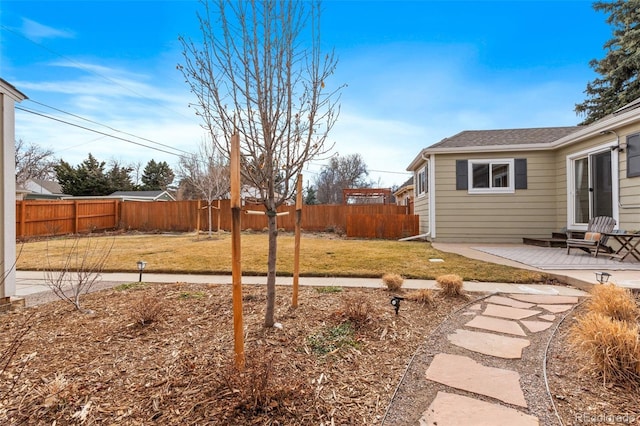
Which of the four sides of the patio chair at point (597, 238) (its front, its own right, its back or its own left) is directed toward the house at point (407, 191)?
right

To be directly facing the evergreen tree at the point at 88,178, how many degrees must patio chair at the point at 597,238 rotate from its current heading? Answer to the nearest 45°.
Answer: approximately 45° to its right

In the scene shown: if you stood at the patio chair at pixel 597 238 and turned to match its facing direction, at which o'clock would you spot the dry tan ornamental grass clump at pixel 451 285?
The dry tan ornamental grass clump is roughly at 11 o'clock from the patio chair.

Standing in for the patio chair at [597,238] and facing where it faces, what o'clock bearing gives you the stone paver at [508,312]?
The stone paver is roughly at 11 o'clock from the patio chair.

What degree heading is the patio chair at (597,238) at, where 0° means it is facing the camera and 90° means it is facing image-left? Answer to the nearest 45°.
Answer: approximately 45°

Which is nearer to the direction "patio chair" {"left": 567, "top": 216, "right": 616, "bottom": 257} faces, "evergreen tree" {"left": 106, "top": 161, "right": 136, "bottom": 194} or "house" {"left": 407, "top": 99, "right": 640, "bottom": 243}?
the evergreen tree

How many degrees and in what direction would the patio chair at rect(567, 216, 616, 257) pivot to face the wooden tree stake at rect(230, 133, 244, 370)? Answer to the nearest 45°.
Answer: approximately 45° to its left

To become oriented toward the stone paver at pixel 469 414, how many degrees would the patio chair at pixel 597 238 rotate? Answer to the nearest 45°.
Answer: approximately 45° to its left

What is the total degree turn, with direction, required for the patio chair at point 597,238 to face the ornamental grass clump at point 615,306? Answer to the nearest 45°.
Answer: approximately 45° to its left

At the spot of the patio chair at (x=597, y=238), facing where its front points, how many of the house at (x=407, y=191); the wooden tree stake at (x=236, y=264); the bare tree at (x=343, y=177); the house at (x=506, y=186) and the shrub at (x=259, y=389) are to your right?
3
